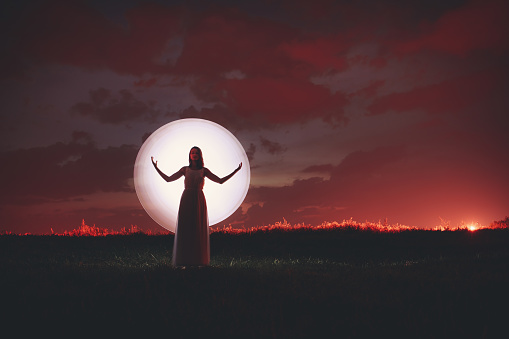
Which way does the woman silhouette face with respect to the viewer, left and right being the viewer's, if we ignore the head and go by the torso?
facing the viewer
